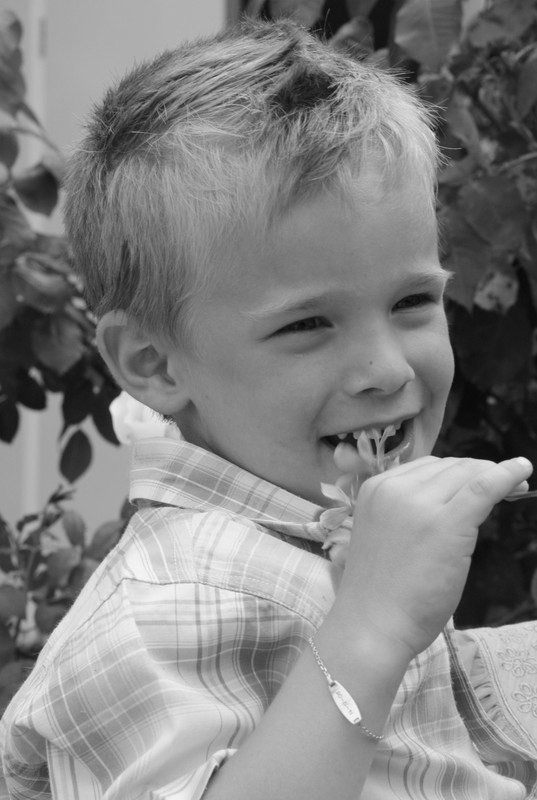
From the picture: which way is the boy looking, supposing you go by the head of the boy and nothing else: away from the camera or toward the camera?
toward the camera

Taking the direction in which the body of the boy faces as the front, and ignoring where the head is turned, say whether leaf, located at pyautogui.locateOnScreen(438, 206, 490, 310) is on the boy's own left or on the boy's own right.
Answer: on the boy's own left

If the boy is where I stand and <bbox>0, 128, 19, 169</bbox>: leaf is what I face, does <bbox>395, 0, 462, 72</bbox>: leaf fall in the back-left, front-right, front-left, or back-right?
front-right

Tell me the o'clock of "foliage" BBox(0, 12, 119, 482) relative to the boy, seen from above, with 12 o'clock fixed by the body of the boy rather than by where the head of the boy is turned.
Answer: The foliage is roughly at 7 o'clock from the boy.

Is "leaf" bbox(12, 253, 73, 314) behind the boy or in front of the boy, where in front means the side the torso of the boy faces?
behind

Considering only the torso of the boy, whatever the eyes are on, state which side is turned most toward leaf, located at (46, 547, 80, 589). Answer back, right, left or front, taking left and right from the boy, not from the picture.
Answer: back

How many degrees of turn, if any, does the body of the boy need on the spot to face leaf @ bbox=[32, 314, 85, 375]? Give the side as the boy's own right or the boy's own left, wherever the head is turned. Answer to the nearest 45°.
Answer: approximately 135° to the boy's own left

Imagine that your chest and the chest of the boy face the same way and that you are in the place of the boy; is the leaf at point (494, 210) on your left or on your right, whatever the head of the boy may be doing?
on your left

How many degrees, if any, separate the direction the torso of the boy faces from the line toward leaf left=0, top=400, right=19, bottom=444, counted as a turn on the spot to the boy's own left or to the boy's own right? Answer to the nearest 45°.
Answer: approximately 180°

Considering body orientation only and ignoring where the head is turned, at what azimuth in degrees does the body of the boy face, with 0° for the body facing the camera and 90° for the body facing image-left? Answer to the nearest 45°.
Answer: approximately 315°

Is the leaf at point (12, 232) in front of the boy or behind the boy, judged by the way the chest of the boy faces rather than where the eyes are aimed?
behind

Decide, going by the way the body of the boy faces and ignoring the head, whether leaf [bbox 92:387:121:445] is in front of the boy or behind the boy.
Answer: behind

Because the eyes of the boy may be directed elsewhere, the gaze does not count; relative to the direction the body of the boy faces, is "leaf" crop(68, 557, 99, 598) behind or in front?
behind

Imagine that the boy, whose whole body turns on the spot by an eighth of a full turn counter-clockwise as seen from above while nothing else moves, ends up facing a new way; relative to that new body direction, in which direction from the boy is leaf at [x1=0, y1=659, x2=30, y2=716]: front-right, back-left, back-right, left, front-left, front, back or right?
back-left
